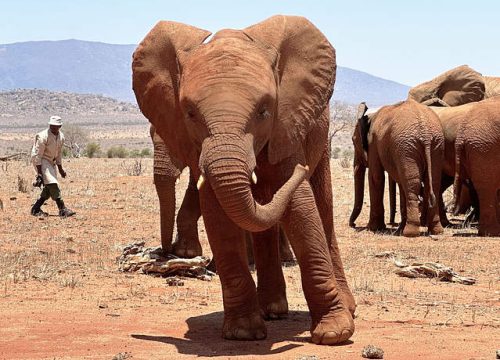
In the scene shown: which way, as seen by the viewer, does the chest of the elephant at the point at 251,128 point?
toward the camera

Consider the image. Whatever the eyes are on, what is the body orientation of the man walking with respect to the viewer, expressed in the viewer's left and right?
facing the viewer and to the right of the viewer

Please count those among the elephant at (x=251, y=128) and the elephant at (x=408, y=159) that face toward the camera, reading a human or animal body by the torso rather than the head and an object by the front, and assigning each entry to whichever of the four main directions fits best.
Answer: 1

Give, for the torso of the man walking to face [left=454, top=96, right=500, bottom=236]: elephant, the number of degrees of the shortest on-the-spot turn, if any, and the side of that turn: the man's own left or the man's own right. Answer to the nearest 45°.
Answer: approximately 45° to the man's own left

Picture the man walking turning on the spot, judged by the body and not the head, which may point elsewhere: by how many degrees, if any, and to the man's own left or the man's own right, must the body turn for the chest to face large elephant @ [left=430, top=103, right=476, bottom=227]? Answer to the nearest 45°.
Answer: approximately 45° to the man's own left

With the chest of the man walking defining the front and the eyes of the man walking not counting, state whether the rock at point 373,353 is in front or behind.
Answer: in front

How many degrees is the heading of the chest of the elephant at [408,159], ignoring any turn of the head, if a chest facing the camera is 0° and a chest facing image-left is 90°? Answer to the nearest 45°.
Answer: approximately 135°

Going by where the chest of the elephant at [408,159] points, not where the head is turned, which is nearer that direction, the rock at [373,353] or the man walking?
the man walking

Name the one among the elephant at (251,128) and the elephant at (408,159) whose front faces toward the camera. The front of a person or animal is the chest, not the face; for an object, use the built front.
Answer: the elephant at (251,128)

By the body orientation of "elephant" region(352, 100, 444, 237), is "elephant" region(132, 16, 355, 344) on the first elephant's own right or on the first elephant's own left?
on the first elephant's own left

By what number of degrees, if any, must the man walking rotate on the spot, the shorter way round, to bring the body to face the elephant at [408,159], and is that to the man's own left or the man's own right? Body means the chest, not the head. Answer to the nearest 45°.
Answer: approximately 45° to the man's own left

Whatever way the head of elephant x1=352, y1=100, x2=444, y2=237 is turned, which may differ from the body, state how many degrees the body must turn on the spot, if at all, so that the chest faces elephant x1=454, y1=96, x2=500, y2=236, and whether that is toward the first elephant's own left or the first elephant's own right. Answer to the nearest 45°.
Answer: approximately 135° to the first elephant's own right
